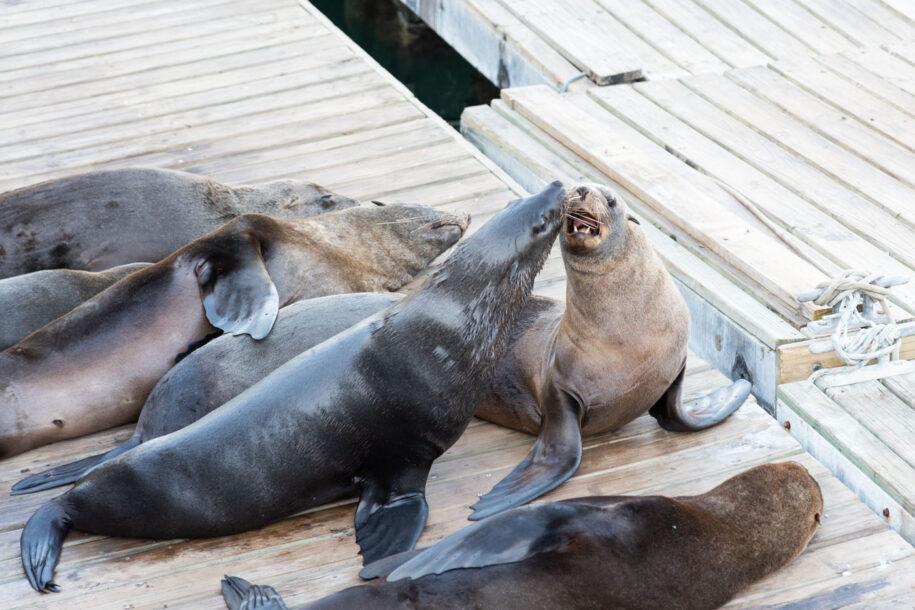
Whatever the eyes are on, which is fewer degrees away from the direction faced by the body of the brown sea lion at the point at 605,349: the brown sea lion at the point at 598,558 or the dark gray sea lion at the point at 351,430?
the brown sea lion

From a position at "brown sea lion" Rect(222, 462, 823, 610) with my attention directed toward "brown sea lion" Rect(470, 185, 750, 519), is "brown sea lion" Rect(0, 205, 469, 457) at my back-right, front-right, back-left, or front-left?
front-left

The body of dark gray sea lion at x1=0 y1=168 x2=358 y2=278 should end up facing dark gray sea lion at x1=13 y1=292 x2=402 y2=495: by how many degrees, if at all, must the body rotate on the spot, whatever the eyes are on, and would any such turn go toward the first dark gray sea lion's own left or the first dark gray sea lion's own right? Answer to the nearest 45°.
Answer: approximately 90° to the first dark gray sea lion's own right

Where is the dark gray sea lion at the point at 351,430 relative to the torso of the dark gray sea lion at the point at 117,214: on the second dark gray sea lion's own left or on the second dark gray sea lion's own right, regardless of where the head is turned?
on the second dark gray sea lion's own right

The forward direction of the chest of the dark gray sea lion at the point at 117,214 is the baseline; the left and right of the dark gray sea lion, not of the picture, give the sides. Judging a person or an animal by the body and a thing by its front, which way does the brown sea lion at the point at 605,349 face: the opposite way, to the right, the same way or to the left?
to the right

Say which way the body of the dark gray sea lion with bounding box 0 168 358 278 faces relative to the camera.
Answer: to the viewer's right

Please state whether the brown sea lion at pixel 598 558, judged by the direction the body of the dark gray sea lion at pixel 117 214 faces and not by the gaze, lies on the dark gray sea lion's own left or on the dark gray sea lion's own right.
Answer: on the dark gray sea lion's own right

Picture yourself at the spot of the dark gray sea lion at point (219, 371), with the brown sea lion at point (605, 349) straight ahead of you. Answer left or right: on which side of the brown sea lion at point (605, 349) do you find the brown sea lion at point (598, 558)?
right
